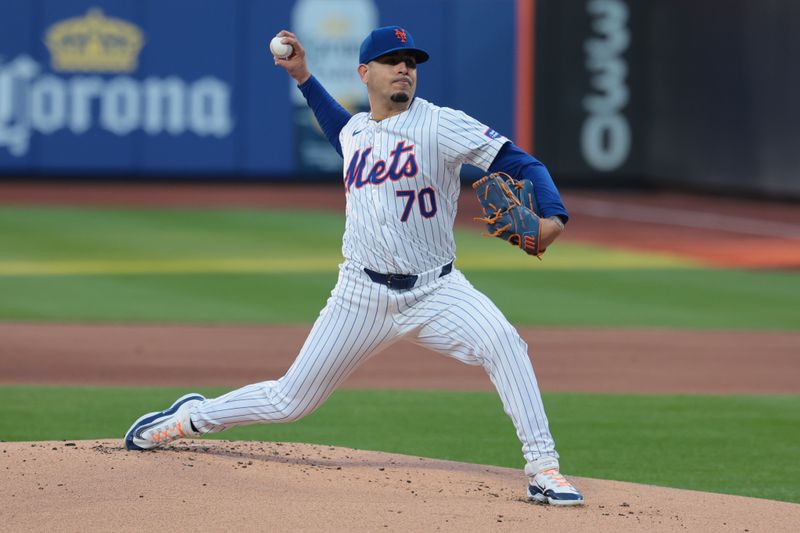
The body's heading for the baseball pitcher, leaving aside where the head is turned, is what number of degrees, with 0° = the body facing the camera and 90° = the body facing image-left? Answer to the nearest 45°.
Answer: approximately 0°
